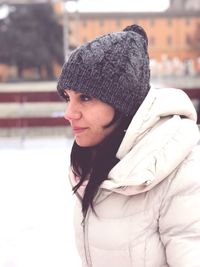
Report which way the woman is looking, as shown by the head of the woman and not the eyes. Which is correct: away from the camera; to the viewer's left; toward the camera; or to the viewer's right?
to the viewer's left

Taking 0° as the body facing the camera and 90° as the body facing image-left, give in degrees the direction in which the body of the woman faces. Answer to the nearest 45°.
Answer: approximately 45°

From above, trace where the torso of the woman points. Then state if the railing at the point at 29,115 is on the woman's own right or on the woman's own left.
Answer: on the woman's own right
